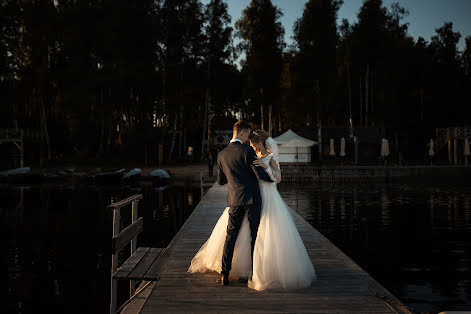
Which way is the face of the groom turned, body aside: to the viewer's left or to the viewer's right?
to the viewer's right

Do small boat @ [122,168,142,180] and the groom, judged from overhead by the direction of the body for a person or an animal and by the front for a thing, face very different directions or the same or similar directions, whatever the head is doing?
very different directions

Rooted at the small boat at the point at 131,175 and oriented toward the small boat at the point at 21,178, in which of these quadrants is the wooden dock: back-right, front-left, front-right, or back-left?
back-left

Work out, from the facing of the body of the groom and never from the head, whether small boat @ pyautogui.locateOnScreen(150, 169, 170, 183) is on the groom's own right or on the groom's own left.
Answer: on the groom's own left

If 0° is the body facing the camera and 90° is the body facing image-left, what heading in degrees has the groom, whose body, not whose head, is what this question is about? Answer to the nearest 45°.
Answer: approximately 225°

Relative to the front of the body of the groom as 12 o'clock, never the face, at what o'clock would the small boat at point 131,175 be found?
The small boat is roughly at 10 o'clock from the groom.

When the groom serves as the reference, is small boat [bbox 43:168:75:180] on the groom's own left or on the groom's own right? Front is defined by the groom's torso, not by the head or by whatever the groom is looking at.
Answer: on the groom's own left
